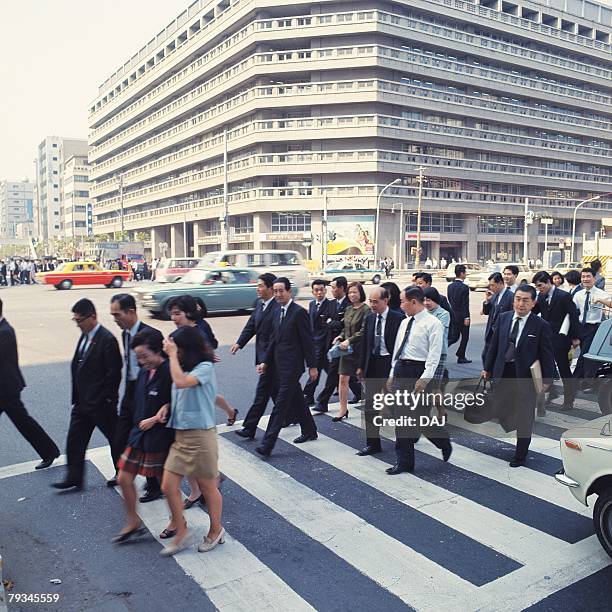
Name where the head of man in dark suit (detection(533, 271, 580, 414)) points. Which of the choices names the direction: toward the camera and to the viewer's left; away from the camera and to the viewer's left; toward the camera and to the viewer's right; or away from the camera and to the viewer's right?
toward the camera and to the viewer's left

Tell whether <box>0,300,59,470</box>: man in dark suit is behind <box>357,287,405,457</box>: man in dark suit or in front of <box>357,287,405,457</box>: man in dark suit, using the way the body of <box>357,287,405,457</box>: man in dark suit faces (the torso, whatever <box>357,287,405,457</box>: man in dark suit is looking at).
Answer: in front

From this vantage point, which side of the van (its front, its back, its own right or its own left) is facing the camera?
left

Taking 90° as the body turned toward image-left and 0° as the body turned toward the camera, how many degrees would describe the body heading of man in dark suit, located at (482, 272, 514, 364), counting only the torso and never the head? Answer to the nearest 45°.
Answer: approximately 45°

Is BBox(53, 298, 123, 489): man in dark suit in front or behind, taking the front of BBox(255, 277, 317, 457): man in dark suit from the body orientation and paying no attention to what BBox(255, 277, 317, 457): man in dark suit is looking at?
in front

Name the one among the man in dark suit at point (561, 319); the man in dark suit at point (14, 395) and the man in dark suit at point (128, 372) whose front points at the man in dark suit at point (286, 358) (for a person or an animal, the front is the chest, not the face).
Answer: the man in dark suit at point (561, 319)

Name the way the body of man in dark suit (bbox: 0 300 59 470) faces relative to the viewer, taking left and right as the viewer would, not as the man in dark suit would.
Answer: facing to the left of the viewer

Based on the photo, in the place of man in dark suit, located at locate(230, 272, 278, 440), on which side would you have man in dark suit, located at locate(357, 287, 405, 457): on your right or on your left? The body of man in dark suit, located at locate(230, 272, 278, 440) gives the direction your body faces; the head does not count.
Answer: on your left

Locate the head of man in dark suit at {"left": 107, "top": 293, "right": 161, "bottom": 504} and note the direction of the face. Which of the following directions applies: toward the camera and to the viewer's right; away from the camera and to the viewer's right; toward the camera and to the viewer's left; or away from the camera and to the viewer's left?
toward the camera and to the viewer's left

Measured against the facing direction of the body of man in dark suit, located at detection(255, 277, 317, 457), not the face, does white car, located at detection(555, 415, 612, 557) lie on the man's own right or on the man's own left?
on the man's own left

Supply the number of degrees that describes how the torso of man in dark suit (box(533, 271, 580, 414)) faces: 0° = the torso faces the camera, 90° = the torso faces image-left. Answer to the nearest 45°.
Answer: approximately 45°

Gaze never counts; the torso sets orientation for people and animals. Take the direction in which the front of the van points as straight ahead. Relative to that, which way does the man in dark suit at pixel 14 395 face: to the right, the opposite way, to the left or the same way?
the same way

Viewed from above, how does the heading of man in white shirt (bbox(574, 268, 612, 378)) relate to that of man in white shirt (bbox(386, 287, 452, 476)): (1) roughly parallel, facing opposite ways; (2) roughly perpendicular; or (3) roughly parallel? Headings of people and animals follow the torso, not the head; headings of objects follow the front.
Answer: roughly parallel

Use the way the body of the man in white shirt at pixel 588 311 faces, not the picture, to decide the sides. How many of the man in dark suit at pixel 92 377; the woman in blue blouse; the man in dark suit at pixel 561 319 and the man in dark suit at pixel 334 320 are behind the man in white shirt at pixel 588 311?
0

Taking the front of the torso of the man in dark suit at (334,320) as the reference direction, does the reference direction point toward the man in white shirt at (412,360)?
no
